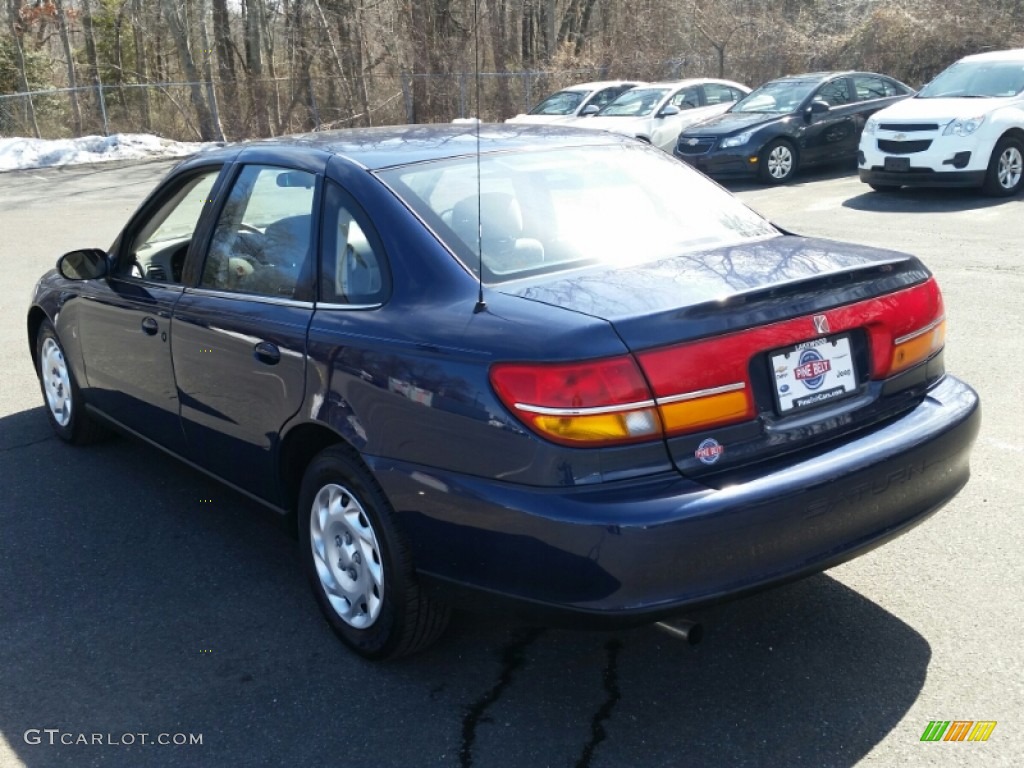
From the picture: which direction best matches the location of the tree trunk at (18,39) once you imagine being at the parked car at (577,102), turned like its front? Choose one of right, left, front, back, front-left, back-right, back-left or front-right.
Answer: right

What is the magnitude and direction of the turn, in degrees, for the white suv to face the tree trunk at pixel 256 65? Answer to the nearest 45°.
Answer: approximately 90° to its right

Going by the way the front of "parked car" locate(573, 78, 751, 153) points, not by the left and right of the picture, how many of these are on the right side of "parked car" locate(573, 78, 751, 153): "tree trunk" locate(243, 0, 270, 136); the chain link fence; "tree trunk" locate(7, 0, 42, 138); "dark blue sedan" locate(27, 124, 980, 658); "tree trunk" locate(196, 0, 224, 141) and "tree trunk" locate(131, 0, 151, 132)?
5

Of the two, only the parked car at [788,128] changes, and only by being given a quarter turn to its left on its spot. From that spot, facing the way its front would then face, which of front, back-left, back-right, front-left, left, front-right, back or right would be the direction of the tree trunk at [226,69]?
back

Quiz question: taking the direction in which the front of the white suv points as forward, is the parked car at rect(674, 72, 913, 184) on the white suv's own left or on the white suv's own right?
on the white suv's own right

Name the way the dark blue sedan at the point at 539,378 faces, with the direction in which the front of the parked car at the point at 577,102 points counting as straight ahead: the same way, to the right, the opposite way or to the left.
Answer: to the right

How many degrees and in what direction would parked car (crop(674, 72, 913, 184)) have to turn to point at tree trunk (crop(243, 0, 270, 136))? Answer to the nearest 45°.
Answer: approximately 90° to its right

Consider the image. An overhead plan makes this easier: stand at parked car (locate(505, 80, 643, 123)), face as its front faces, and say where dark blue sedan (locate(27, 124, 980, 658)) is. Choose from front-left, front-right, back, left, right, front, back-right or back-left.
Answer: front-left

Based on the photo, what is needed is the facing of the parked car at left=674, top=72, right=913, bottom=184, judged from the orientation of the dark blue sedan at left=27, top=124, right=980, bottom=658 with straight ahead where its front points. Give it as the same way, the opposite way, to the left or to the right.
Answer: to the left

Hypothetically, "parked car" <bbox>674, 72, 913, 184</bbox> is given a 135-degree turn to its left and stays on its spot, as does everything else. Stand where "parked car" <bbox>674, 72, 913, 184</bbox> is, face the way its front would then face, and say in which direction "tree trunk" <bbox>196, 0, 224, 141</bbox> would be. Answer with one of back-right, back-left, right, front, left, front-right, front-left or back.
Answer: back-left

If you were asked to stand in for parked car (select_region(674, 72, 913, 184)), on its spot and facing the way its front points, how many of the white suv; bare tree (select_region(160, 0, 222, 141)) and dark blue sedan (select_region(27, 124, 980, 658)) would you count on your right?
1

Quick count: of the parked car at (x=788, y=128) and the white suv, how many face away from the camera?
0

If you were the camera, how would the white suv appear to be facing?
facing the viewer and to the left of the viewer

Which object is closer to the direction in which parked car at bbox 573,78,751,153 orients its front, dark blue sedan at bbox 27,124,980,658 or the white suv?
the dark blue sedan

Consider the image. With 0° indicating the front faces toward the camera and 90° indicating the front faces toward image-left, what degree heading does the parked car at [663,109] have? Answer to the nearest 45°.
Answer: approximately 45°

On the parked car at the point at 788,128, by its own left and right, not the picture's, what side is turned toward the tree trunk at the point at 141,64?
right

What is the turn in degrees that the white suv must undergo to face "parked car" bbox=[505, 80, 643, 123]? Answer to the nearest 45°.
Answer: approximately 90° to its right

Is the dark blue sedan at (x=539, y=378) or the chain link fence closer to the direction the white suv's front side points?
the dark blue sedan
